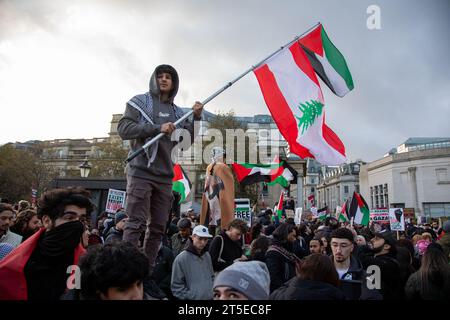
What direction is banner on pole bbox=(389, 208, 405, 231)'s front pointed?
toward the camera

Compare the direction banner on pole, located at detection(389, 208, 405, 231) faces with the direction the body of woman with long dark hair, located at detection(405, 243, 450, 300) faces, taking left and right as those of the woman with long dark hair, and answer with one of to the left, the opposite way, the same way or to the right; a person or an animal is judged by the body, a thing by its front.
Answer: the opposite way

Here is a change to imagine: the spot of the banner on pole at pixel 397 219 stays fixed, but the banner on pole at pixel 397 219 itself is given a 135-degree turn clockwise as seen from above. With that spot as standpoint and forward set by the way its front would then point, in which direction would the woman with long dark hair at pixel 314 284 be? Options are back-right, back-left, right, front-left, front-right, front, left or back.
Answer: back-left

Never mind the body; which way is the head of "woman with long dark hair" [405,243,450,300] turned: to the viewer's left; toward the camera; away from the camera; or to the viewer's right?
away from the camera

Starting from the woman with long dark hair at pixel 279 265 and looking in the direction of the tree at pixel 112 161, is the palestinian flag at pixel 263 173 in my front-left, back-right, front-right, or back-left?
front-right

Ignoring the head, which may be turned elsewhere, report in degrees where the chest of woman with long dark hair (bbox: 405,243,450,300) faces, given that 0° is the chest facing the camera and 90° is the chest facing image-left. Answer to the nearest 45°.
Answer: approximately 180°

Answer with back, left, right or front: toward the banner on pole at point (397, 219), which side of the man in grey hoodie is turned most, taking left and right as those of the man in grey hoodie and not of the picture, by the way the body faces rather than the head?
left

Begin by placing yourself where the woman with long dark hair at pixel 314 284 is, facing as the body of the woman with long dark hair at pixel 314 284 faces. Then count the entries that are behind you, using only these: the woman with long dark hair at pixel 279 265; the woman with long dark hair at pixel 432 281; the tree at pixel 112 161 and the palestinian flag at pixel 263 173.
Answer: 0

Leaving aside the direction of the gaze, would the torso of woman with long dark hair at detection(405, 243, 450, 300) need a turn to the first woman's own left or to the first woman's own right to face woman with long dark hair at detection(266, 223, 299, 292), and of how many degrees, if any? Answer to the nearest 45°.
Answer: approximately 90° to the first woman's own left

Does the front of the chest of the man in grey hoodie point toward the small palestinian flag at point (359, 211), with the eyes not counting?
no

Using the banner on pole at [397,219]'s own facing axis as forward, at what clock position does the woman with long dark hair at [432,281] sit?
The woman with long dark hair is roughly at 12 o'clock from the banner on pole.

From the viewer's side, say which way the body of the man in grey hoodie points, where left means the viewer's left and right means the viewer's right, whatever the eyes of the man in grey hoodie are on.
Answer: facing the viewer and to the right of the viewer

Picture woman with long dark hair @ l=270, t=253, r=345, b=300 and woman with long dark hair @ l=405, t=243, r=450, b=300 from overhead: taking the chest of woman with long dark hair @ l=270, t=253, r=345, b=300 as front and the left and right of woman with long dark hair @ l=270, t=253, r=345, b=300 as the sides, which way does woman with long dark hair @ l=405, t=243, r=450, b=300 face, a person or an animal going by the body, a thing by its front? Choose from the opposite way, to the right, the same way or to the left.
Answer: the same way

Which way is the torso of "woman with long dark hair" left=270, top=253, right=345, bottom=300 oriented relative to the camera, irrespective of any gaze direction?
away from the camera

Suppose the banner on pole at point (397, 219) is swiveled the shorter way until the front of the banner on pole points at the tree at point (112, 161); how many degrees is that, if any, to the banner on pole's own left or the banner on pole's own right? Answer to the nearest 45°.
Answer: approximately 135° to the banner on pole's own right
